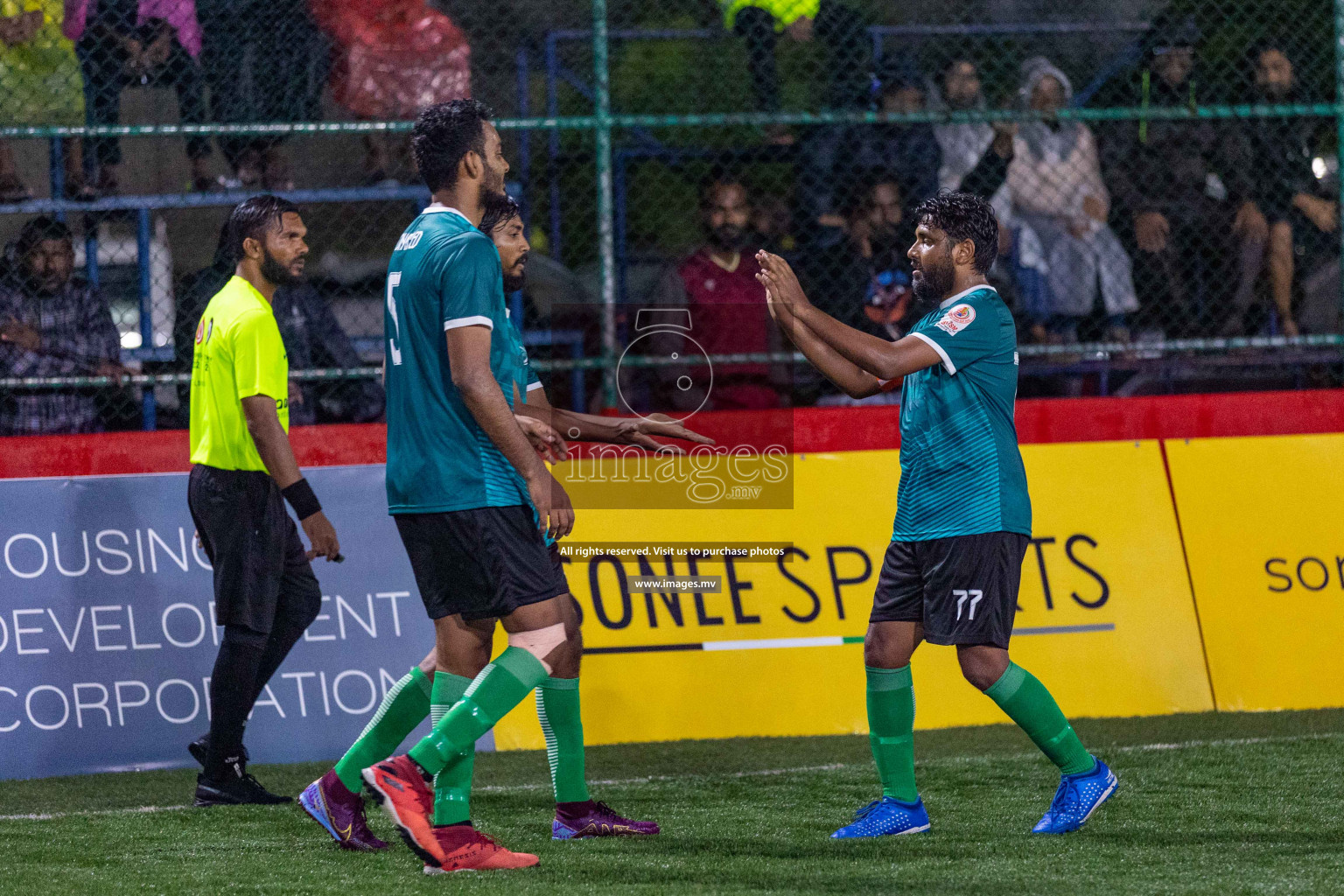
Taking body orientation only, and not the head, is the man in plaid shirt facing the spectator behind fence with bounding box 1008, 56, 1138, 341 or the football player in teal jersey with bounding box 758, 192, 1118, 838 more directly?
the football player in teal jersey

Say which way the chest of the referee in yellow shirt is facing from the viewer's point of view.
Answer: to the viewer's right

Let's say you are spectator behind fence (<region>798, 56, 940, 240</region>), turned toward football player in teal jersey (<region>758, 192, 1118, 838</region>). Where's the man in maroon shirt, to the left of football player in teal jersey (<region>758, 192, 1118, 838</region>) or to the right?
right

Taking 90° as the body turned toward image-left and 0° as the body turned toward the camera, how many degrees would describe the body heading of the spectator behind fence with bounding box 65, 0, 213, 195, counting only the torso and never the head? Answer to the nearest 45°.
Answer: approximately 0°

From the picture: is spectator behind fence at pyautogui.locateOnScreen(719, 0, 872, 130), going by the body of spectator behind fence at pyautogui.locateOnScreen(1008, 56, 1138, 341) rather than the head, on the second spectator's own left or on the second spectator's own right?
on the second spectator's own right

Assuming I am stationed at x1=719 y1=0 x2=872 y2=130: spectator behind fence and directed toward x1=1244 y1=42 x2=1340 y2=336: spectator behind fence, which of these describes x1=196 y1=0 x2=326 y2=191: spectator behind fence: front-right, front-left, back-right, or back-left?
back-right

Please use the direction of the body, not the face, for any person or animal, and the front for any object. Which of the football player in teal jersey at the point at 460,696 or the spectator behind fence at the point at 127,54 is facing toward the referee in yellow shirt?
the spectator behind fence

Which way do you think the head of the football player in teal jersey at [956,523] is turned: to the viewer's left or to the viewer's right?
to the viewer's left

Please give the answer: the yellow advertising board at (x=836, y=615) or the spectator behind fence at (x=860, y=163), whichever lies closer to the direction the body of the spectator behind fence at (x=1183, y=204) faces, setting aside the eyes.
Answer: the yellow advertising board

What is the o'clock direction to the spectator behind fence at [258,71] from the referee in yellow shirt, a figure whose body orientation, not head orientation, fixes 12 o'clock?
The spectator behind fence is roughly at 9 o'clock from the referee in yellow shirt.
